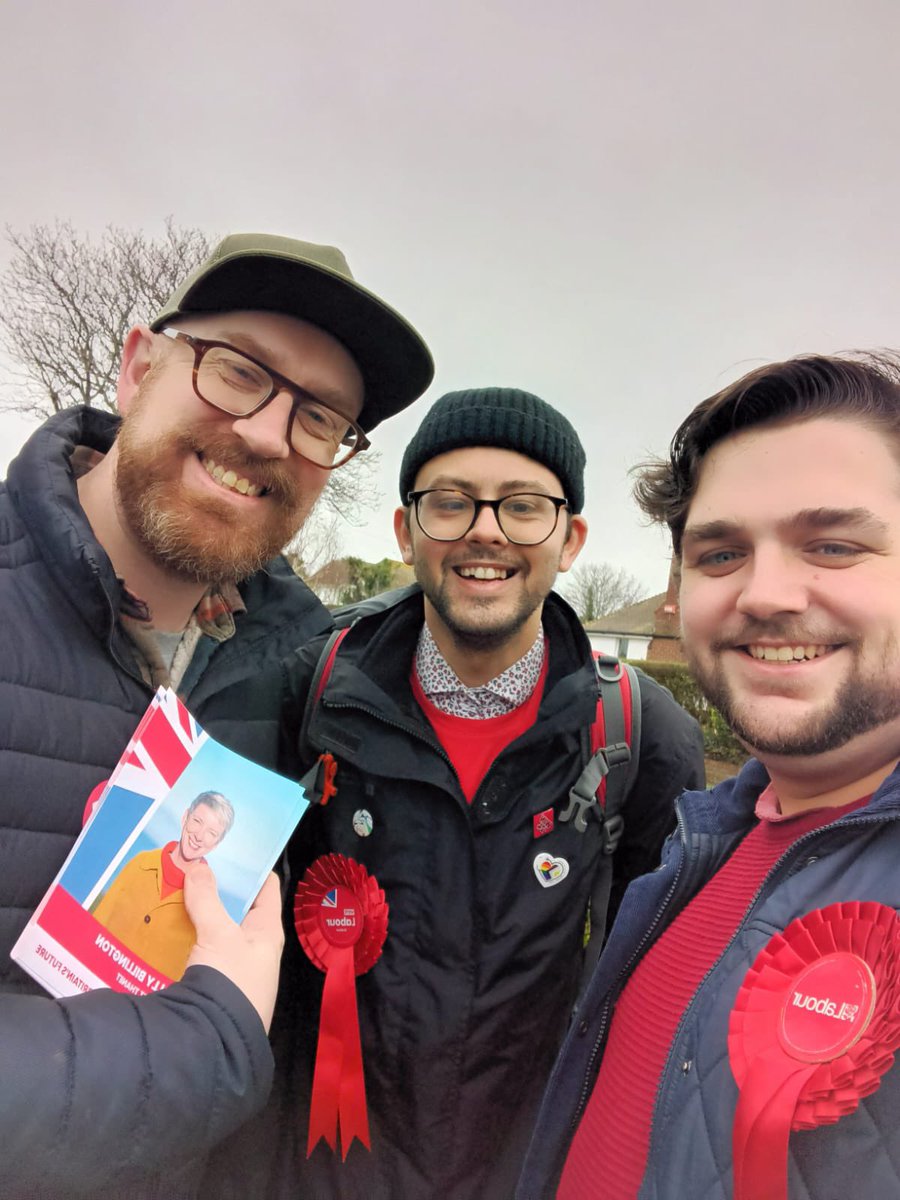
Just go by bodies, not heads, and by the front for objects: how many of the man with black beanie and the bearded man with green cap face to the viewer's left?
0

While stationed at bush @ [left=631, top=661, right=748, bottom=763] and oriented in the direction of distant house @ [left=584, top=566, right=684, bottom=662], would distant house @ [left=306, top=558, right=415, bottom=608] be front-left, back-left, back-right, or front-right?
front-left

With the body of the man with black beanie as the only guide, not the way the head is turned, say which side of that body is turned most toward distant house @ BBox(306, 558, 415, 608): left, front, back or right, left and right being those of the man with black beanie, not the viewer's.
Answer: back

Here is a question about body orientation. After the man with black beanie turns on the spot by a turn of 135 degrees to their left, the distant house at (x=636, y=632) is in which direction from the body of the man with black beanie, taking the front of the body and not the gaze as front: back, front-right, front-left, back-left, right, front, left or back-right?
front-left

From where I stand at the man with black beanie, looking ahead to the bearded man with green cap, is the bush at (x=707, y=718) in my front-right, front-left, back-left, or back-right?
back-right

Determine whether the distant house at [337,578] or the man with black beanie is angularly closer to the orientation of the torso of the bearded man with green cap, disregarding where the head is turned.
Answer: the man with black beanie

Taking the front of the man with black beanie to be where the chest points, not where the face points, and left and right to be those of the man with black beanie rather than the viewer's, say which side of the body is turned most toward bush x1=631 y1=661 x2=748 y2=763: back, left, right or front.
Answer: back

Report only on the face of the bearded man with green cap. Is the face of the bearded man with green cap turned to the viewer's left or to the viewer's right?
to the viewer's right

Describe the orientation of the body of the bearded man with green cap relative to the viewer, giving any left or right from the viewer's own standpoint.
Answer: facing the viewer and to the right of the viewer

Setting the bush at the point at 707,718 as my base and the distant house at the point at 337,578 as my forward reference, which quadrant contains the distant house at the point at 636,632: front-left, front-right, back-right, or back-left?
front-right

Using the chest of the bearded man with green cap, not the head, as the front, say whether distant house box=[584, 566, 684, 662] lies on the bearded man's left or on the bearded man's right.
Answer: on the bearded man's left

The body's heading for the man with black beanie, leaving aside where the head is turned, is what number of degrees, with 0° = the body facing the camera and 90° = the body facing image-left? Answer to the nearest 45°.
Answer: approximately 0°
